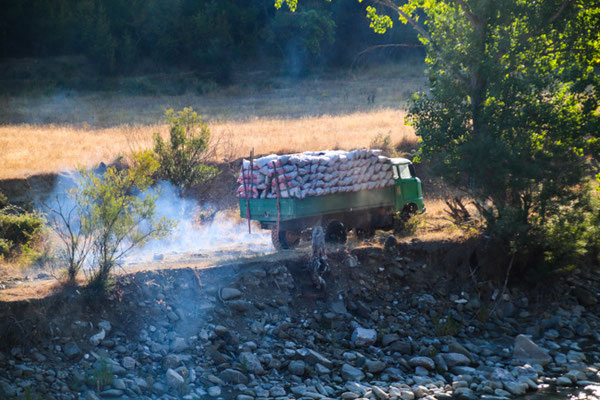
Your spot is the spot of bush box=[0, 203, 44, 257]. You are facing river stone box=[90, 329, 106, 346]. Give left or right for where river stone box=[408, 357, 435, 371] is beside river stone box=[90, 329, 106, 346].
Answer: left

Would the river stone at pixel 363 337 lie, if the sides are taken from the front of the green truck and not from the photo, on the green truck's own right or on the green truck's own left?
on the green truck's own right

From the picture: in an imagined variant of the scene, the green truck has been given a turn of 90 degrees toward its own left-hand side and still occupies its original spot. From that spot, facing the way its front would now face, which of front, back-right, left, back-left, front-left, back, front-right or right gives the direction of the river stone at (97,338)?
left

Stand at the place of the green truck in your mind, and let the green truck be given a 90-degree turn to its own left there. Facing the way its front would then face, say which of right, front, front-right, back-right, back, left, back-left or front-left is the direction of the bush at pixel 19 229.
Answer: front-left

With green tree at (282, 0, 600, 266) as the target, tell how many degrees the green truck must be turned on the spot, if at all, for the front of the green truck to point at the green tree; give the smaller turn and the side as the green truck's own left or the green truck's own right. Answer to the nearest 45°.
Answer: approximately 45° to the green truck's own right

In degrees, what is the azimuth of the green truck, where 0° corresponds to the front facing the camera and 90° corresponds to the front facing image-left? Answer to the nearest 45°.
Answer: approximately 225°

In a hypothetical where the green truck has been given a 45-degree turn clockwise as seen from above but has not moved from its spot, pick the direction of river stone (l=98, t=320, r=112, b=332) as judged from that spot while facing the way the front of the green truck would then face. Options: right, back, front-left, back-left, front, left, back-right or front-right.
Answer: back-right

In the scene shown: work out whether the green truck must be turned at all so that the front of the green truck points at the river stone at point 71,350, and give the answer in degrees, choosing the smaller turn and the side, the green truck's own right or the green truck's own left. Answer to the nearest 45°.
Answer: approximately 180°

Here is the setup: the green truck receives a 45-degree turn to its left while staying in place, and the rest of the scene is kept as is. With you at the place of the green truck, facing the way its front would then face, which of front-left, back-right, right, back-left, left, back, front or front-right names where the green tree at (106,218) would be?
back-left

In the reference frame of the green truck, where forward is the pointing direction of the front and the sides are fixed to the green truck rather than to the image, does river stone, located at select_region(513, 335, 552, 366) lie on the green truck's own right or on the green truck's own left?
on the green truck's own right
